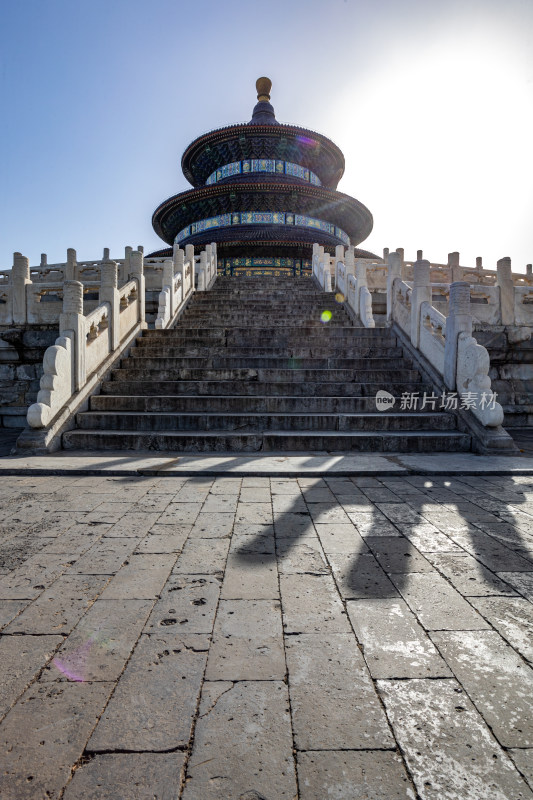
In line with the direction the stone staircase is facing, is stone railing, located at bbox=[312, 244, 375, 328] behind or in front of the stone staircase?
behind

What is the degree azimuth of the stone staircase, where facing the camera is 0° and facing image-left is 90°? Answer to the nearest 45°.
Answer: approximately 0°

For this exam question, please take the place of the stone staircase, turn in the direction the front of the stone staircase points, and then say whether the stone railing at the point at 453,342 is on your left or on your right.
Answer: on your left
